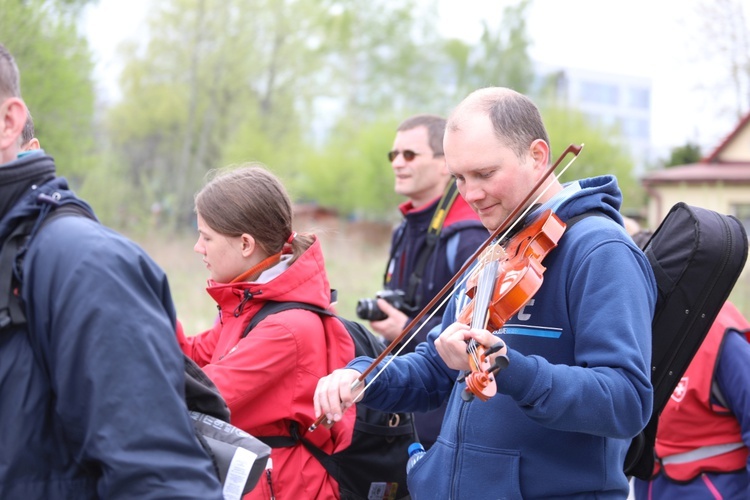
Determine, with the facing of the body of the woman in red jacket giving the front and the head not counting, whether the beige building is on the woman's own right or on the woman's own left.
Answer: on the woman's own right

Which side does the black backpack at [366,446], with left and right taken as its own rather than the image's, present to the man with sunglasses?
left

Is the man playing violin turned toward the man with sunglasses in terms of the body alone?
no

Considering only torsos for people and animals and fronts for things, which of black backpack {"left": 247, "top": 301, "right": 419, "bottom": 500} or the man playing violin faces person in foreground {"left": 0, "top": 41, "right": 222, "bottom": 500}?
the man playing violin

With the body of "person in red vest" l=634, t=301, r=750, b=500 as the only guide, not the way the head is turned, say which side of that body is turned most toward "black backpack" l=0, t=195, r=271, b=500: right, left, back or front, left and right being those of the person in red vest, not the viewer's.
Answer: front

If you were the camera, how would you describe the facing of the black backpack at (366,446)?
facing to the right of the viewer

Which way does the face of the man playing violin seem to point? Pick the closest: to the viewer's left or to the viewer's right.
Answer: to the viewer's left

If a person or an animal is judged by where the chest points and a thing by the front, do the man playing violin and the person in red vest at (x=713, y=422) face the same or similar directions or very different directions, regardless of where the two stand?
same or similar directions

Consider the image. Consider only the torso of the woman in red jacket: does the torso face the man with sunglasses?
no

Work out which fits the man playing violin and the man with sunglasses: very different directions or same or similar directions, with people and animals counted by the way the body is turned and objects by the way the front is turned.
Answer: same or similar directions

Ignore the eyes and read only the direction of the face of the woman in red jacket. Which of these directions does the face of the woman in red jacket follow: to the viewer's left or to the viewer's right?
to the viewer's left

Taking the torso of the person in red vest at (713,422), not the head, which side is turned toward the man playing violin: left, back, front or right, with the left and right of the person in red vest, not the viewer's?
front

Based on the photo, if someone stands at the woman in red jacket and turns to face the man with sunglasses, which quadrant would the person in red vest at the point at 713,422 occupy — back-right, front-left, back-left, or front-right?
front-right

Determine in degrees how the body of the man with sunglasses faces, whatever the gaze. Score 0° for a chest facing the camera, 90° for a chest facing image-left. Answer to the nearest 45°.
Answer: approximately 45°

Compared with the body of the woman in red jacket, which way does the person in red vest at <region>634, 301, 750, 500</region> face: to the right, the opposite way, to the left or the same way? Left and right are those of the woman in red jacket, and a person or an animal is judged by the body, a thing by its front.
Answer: the same way

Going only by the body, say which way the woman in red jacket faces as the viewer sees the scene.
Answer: to the viewer's left

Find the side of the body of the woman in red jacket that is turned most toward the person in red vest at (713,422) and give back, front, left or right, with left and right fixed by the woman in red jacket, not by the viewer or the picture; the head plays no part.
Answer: back

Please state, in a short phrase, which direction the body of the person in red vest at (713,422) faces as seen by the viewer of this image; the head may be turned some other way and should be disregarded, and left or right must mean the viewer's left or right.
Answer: facing the viewer and to the left of the viewer
